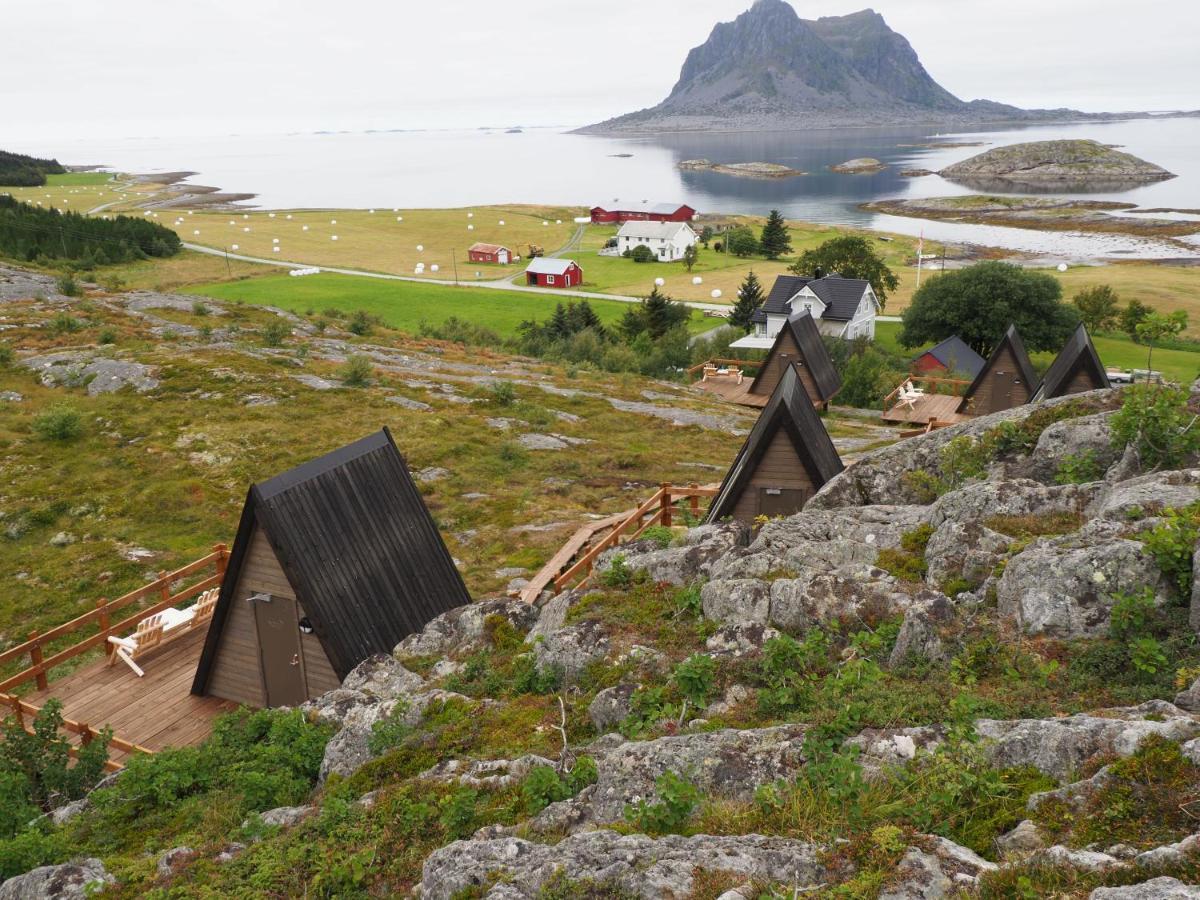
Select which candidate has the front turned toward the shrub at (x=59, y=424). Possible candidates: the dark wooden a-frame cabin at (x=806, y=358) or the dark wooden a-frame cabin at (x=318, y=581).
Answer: the dark wooden a-frame cabin at (x=806, y=358)

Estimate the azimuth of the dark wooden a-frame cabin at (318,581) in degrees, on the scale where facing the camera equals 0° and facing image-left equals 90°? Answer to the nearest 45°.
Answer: approximately 45°

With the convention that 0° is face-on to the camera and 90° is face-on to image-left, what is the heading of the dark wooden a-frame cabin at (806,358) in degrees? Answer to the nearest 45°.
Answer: approximately 45°

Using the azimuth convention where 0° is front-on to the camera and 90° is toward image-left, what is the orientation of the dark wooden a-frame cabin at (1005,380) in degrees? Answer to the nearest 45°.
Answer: approximately 45°
